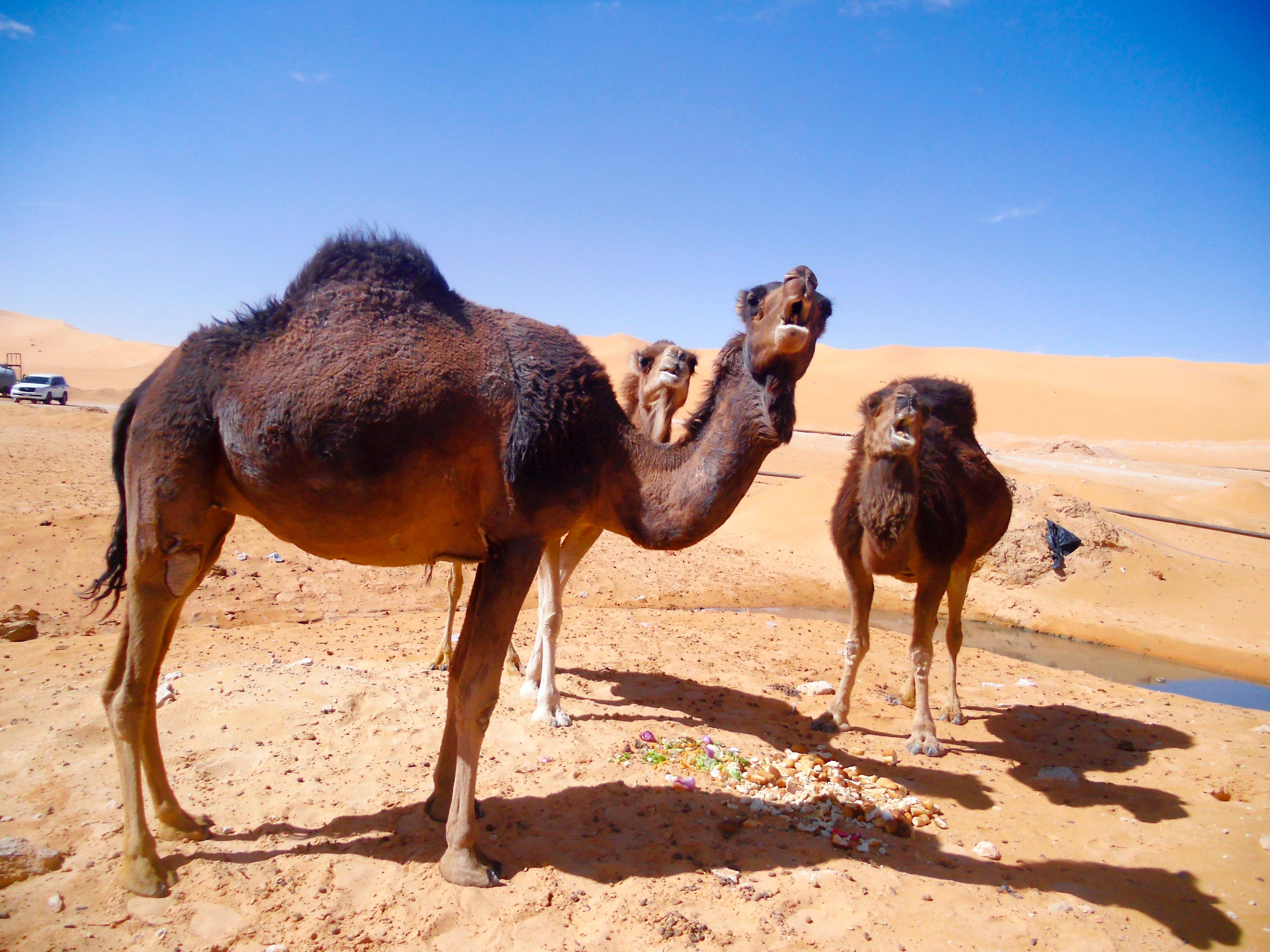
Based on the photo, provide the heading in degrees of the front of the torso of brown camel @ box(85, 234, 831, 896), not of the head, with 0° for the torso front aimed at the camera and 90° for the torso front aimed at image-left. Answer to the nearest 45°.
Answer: approximately 270°

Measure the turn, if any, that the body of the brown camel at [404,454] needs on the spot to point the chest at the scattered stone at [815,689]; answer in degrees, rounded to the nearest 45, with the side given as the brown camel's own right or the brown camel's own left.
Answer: approximately 45° to the brown camel's own left

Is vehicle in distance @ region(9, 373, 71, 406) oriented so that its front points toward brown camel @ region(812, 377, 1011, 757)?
no

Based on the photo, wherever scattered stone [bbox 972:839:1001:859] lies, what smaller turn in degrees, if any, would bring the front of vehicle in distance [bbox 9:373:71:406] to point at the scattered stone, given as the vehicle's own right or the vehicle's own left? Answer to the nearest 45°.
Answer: approximately 45° to the vehicle's own left

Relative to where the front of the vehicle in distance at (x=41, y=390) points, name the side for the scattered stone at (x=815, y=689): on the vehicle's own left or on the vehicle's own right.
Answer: on the vehicle's own left

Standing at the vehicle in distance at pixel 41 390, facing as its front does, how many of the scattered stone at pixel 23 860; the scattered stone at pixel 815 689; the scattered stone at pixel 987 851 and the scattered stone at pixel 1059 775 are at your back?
0

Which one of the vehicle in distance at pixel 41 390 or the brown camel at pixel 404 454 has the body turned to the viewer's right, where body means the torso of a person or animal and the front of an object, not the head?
the brown camel

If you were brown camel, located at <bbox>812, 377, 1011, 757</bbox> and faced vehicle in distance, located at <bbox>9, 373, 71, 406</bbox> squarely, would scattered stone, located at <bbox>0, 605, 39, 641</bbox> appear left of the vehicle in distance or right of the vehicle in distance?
left
